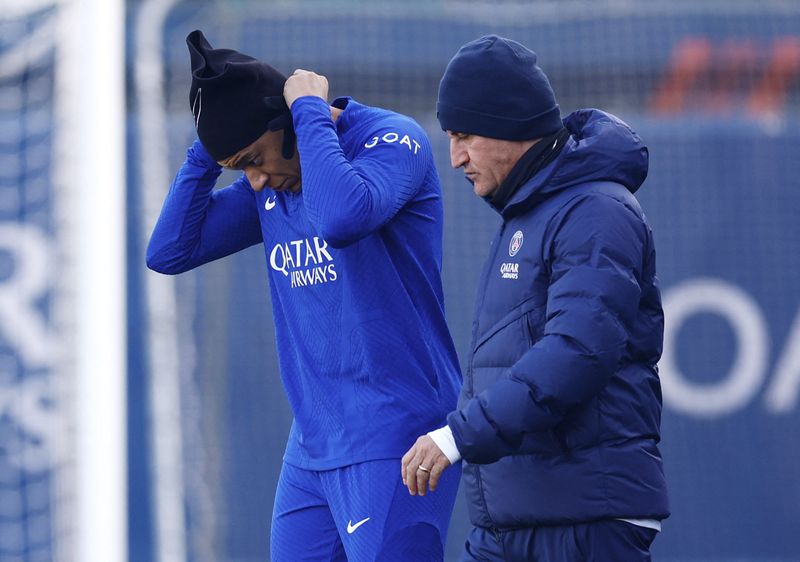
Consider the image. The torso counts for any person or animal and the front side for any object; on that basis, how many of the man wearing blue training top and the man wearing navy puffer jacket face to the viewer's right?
0

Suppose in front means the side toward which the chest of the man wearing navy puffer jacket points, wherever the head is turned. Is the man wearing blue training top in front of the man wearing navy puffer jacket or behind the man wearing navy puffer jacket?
in front

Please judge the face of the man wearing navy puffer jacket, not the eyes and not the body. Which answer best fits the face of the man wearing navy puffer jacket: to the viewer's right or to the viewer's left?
to the viewer's left

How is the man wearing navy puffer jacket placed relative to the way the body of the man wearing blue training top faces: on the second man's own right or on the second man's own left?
on the second man's own left

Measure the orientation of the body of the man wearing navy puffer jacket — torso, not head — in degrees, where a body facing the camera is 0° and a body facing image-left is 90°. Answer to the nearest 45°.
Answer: approximately 90°

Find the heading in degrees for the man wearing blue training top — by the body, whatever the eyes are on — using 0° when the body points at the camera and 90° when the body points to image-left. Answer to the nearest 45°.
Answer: approximately 45°
